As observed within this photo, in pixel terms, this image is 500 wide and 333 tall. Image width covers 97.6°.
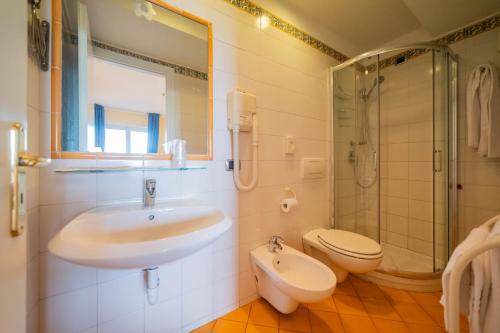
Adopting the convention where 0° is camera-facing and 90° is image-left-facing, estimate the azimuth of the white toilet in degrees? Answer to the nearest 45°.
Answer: approximately 315°

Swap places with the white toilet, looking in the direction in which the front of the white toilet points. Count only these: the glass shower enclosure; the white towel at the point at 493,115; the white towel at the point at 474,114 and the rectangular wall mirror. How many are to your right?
1

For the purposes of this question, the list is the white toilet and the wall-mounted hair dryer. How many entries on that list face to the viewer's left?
0

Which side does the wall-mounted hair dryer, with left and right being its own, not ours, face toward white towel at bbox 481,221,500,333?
front

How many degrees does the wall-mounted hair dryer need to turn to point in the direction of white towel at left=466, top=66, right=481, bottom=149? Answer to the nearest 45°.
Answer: approximately 45° to its left

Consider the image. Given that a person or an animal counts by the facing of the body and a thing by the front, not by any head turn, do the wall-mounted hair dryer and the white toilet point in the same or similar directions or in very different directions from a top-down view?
same or similar directions

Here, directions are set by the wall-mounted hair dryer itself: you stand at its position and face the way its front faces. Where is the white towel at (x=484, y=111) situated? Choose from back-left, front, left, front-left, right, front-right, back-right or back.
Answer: front-left

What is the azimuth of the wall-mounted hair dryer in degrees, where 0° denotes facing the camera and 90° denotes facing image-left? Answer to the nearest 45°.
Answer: approximately 315°

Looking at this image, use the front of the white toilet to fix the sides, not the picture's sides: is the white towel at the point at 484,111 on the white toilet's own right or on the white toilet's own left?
on the white toilet's own left

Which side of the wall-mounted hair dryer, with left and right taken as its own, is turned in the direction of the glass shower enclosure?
left

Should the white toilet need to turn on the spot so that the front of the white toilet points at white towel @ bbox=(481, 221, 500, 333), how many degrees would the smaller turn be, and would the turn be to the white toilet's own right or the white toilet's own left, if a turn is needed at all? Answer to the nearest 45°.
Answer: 0° — it already faces it

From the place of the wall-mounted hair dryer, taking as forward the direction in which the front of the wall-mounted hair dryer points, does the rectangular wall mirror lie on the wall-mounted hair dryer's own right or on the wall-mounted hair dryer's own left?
on the wall-mounted hair dryer's own right

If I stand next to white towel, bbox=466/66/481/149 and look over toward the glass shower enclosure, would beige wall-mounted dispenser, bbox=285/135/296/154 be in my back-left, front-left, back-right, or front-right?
front-left
